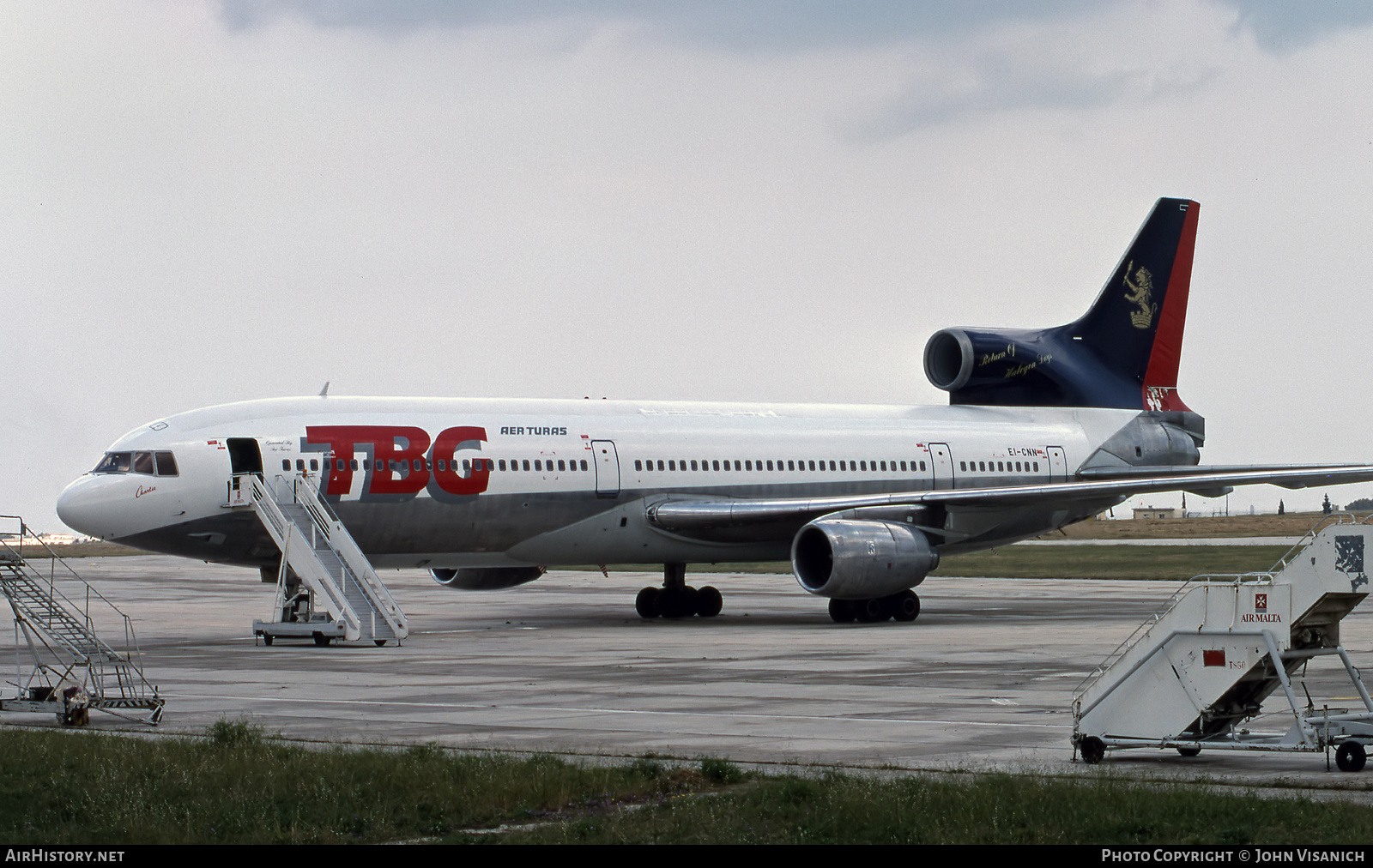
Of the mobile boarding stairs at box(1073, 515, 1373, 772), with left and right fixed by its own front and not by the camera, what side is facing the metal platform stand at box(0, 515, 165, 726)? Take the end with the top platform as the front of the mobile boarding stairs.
back

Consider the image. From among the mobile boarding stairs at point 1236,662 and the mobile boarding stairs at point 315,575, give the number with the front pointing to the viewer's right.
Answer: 1

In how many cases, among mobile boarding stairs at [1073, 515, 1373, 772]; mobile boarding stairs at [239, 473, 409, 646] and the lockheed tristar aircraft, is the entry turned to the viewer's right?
1

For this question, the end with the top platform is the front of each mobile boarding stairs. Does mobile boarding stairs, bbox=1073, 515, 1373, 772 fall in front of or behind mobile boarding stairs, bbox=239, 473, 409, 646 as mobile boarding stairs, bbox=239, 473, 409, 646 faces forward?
behind

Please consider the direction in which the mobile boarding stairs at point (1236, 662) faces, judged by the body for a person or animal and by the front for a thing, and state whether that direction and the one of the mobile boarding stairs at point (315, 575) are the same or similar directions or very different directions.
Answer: very different directions

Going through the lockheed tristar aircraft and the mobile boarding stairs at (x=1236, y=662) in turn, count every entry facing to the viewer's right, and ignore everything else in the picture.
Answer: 1

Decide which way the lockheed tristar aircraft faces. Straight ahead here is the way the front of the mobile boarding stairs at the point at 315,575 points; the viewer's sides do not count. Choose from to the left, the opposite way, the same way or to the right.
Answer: to the left

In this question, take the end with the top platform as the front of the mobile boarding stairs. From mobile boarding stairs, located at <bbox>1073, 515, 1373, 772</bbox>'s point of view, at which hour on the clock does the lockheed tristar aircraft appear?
The lockheed tristar aircraft is roughly at 8 o'clock from the mobile boarding stairs.

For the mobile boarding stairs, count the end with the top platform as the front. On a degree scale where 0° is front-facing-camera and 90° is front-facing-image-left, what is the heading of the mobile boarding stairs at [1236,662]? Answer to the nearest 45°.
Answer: approximately 270°

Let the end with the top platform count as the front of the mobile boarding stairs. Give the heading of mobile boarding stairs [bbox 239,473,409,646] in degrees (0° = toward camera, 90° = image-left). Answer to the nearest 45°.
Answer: approximately 135°

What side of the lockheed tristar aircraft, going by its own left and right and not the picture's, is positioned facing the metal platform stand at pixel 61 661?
front

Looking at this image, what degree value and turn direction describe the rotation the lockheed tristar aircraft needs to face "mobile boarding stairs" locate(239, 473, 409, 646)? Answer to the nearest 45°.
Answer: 0° — it already faces it

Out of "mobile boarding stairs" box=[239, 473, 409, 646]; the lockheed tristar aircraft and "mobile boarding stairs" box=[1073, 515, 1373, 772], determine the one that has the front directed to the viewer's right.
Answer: "mobile boarding stairs" box=[1073, 515, 1373, 772]
